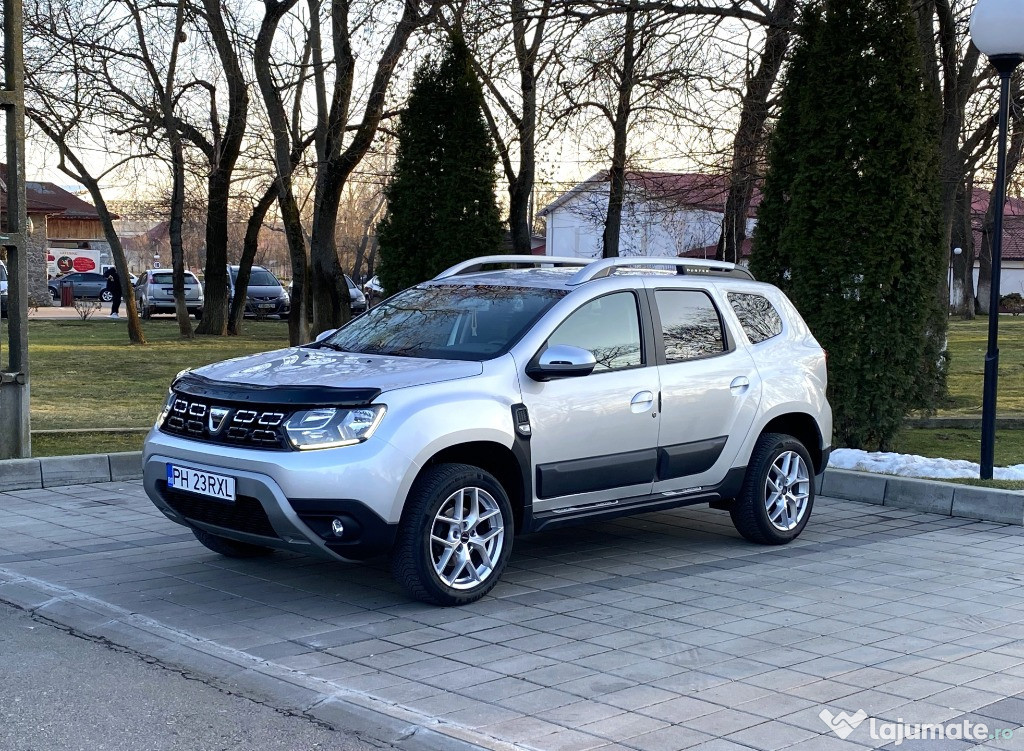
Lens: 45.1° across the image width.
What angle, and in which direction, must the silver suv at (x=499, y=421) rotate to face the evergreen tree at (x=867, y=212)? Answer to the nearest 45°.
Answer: approximately 180°

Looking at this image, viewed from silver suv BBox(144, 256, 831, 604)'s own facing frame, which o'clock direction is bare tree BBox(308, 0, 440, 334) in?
The bare tree is roughly at 4 o'clock from the silver suv.

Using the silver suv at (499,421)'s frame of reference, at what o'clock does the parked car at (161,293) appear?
The parked car is roughly at 4 o'clock from the silver suv.

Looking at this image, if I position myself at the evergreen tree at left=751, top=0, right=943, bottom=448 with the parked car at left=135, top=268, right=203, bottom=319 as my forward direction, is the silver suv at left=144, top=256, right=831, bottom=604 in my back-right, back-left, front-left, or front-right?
back-left

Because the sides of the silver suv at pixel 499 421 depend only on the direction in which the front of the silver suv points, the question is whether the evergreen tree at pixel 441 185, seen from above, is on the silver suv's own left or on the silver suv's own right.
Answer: on the silver suv's own right

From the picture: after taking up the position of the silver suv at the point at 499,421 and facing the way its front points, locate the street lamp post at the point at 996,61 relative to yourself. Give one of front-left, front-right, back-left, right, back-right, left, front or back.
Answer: back

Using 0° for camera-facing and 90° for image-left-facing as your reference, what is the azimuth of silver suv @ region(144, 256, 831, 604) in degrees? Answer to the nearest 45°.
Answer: approximately 45°
